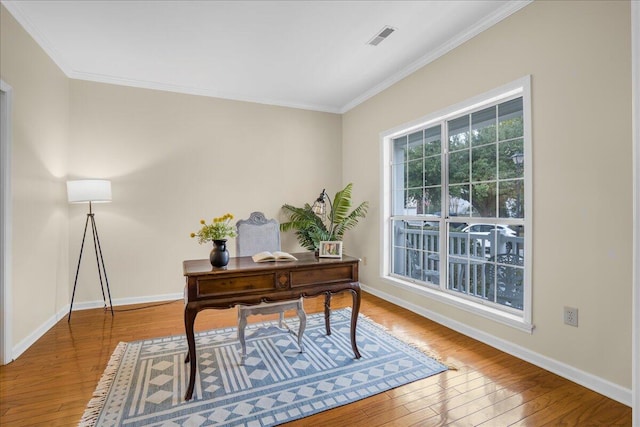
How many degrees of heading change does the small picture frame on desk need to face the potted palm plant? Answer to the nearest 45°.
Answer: approximately 180°

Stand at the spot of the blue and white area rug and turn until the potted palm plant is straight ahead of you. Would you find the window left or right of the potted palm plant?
right

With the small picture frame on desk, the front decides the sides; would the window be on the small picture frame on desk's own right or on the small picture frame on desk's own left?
on the small picture frame on desk's own left

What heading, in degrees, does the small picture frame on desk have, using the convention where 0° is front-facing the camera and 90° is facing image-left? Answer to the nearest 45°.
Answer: approximately 0°

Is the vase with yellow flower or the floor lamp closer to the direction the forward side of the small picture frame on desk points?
the vase with yellow flower

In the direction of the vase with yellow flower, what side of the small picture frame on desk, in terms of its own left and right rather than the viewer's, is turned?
right

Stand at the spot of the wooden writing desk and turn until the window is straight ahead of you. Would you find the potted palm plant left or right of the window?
left

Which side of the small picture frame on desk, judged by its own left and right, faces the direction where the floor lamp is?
right
